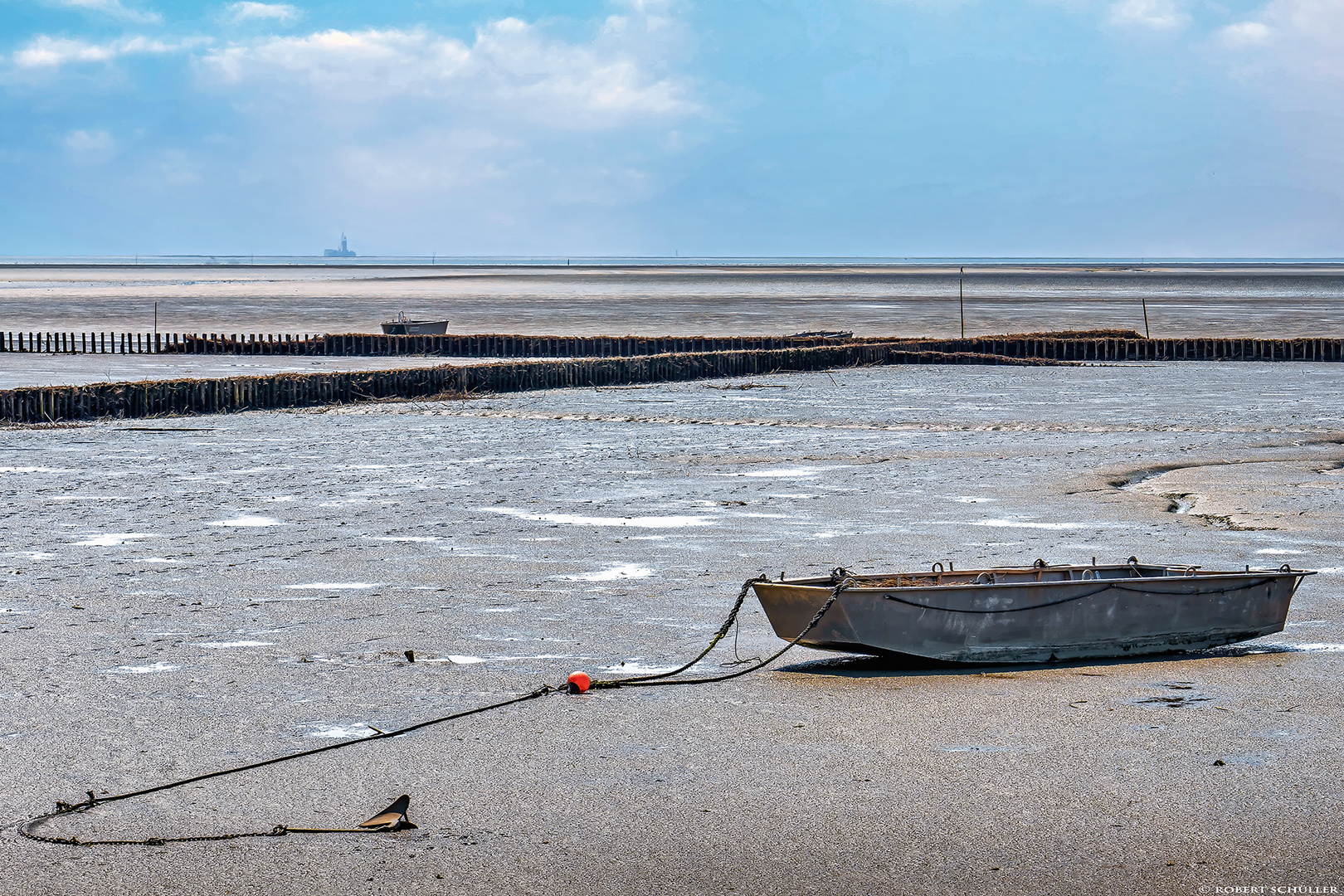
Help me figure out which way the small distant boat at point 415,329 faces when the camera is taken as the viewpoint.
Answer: facing to the right of the viewer

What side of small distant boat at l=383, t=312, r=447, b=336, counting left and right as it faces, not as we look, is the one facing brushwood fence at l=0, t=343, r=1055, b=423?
right

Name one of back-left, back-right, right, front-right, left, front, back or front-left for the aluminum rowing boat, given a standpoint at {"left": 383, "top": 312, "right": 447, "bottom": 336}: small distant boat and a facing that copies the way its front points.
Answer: right

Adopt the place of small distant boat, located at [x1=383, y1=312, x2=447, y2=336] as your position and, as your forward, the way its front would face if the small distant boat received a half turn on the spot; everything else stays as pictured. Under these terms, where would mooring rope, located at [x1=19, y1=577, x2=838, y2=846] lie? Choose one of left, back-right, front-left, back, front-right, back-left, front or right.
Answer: left
